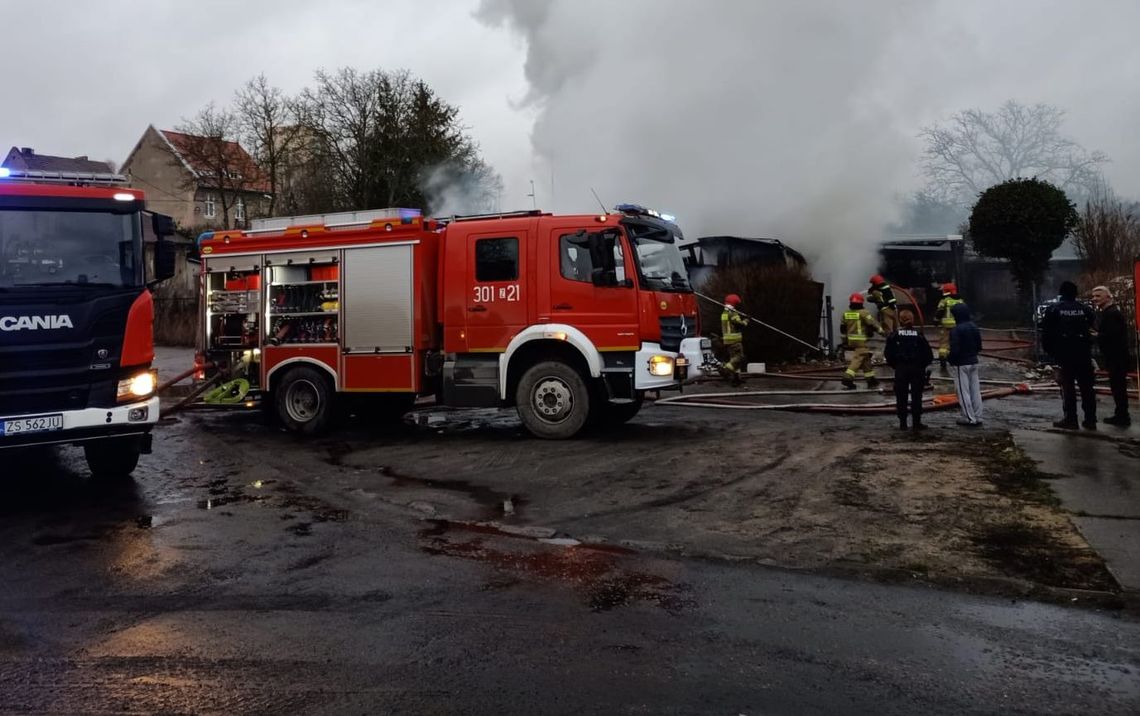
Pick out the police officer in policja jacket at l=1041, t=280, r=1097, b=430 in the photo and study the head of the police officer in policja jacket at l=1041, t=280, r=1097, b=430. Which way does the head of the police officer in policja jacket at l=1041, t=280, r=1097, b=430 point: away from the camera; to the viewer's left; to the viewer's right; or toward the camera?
away from the camera

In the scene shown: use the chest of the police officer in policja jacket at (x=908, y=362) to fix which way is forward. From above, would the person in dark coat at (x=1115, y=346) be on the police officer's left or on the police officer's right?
on the police officer's right

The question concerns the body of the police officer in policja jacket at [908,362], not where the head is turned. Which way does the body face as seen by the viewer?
away from the camera

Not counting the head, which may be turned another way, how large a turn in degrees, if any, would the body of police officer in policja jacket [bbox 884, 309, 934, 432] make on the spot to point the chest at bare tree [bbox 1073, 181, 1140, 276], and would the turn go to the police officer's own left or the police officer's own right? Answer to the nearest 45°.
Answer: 0° — they already face it

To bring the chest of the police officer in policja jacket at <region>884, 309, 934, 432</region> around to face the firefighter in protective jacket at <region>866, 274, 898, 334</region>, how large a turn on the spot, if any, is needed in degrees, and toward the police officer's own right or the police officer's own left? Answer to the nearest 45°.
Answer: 0° — they already face them

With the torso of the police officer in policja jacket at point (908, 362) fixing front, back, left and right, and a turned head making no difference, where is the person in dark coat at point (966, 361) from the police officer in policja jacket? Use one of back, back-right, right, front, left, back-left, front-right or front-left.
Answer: front-right

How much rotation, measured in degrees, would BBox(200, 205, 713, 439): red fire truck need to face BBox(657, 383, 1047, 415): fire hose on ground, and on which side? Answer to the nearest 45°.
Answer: approximately 45° to its left

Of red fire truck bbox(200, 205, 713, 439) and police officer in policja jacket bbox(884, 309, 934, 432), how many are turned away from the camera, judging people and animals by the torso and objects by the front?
1

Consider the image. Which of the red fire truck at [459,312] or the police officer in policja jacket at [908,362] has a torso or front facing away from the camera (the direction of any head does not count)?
the police officer in policja jacket

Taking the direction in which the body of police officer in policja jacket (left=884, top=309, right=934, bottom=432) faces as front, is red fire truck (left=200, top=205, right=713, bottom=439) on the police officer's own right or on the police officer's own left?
on the police officer's own left

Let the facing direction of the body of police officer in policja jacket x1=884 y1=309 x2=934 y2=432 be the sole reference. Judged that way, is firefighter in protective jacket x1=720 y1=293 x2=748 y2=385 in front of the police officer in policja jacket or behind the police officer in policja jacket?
in front

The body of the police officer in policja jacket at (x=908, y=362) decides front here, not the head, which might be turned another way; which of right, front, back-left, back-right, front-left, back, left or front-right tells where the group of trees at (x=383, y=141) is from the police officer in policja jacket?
front-left

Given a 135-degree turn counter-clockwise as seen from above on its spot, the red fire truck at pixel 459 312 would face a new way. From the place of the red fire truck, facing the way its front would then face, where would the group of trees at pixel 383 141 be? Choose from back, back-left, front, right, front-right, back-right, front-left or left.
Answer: front

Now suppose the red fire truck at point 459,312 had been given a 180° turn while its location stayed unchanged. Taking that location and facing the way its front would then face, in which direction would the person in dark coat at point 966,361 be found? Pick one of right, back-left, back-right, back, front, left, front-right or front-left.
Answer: back-right

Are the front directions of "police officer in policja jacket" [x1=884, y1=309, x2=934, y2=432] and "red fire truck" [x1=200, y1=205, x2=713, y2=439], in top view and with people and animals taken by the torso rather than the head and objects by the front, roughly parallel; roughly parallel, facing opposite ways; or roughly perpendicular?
roughly perpendicular

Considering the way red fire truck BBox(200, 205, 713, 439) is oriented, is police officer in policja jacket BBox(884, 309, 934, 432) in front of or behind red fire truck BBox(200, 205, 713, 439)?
in front
